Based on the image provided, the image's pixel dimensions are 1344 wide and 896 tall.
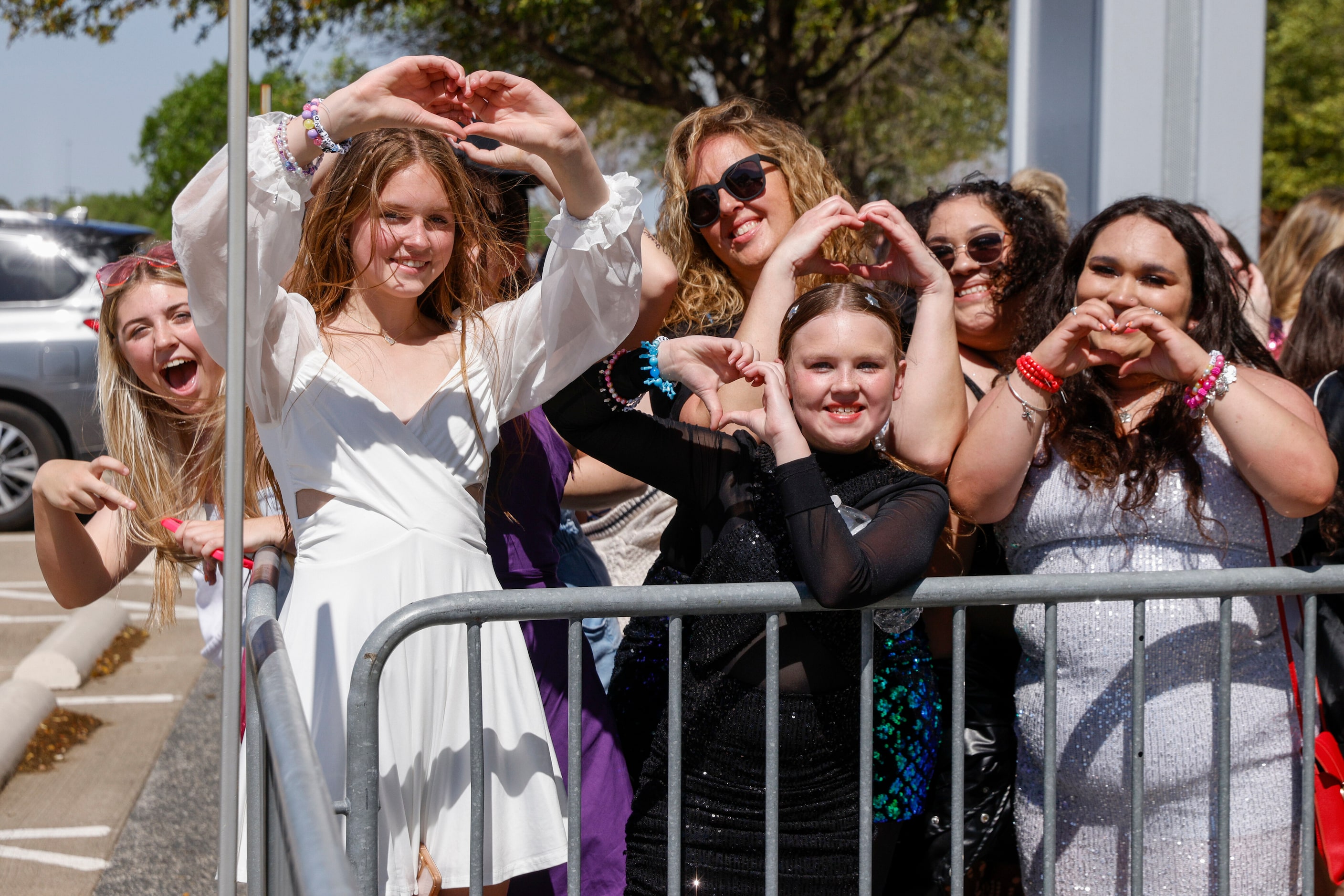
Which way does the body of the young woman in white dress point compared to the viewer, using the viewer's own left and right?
facing the viewer

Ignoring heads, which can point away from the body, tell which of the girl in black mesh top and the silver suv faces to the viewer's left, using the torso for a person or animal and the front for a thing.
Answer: the silver suv

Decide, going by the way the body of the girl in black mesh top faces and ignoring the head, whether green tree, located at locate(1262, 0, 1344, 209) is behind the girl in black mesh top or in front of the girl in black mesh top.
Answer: behind

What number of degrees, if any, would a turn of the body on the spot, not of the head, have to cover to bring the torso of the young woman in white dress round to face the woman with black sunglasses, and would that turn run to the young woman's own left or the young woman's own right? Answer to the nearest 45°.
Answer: approximately 135° to the young woman's own left

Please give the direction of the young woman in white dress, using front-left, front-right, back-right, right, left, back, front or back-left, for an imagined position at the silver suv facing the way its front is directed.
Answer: left

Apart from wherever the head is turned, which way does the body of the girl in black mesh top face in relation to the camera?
toward the camera

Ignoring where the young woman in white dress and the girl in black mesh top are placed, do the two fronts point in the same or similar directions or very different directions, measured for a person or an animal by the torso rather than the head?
same or similar directions

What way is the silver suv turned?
to the viewer's left

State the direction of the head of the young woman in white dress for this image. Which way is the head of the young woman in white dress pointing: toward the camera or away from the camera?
toward the camera

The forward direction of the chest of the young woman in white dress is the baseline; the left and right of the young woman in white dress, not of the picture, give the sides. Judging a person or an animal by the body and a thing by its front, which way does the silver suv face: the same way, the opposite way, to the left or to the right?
to the right

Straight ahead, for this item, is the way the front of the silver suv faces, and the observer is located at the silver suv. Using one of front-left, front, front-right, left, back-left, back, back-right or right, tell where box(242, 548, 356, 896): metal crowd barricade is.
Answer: left

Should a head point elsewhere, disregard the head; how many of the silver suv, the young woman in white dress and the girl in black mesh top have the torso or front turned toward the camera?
2
